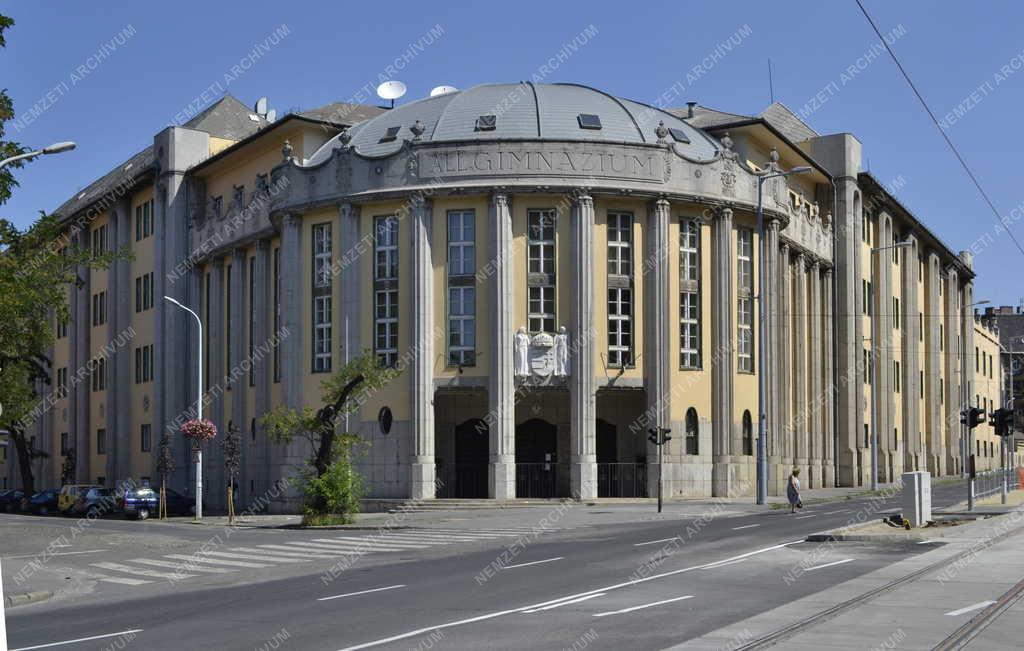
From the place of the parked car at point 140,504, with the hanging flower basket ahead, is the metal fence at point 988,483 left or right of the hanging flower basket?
left

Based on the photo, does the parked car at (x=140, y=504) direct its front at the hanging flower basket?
no

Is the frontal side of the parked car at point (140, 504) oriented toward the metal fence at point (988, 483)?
no

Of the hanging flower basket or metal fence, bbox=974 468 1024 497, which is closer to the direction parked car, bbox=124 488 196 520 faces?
the metal fence
